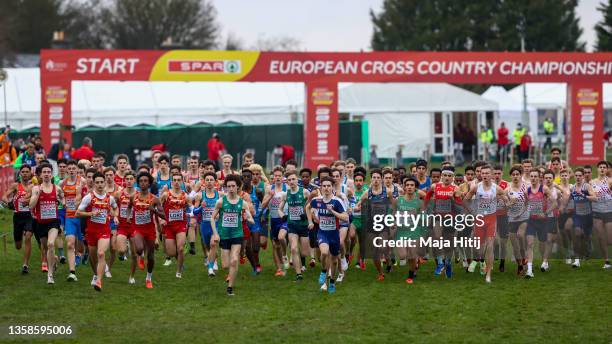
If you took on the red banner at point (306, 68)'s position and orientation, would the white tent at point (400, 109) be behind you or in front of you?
behind

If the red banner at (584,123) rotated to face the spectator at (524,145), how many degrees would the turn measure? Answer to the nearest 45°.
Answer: approximately 135° to its right

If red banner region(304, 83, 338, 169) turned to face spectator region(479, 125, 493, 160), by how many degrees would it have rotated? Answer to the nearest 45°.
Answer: approximately 135° to its left

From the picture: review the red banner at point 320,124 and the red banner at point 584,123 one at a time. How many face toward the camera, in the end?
2

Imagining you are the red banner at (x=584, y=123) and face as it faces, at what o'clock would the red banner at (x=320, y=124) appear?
the red banner at (x=320, y=124) is roughly at 2 o'clock from the red banner at (x=584, y=123).
